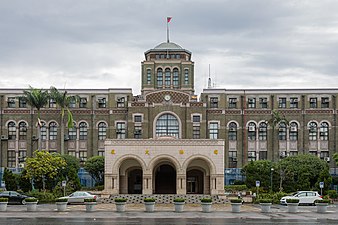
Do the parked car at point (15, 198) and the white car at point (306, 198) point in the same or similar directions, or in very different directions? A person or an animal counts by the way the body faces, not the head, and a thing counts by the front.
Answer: very different directions

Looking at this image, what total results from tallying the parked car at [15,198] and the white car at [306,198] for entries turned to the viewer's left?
1
